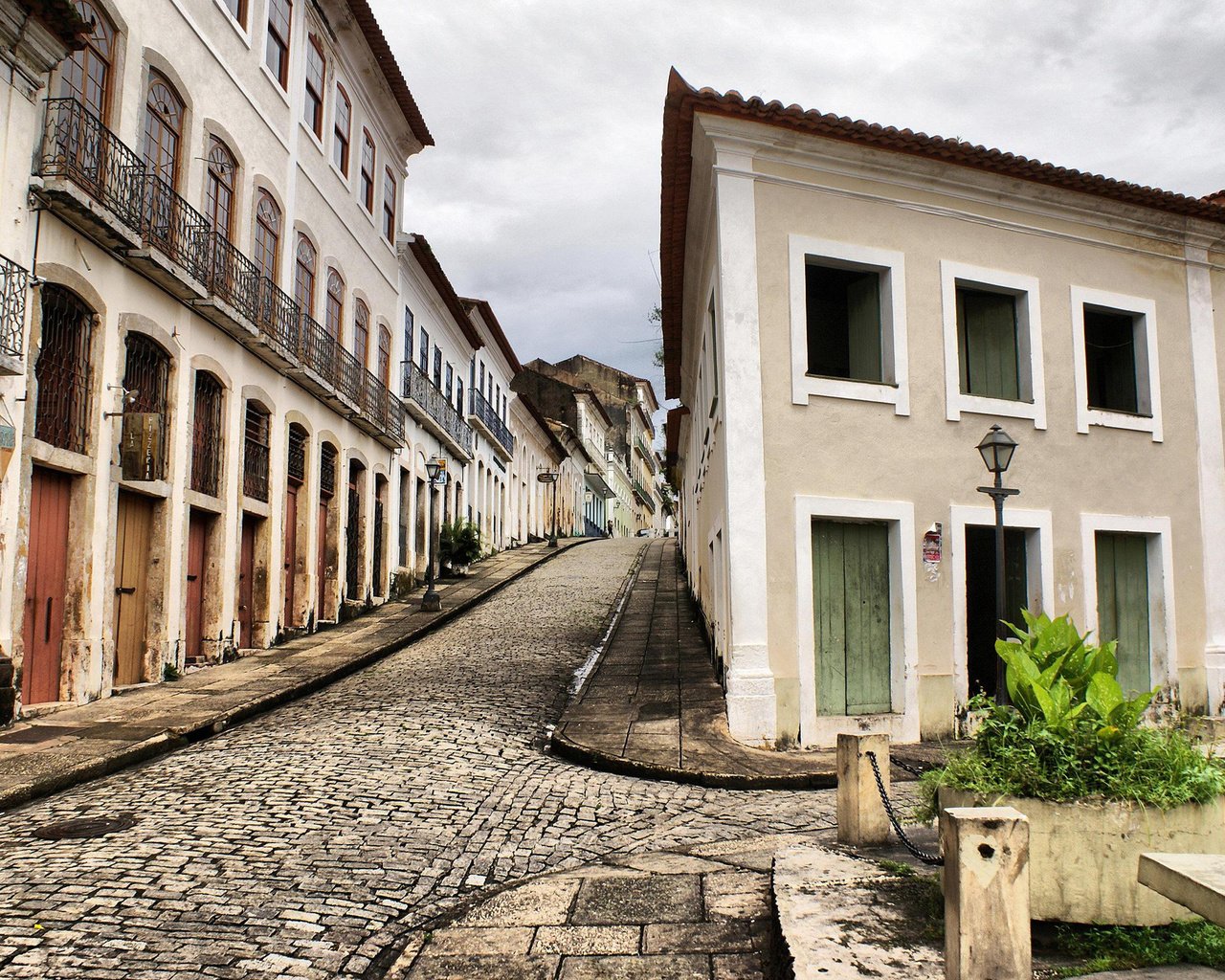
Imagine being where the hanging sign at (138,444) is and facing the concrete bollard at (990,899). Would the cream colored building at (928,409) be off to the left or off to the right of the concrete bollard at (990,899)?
left

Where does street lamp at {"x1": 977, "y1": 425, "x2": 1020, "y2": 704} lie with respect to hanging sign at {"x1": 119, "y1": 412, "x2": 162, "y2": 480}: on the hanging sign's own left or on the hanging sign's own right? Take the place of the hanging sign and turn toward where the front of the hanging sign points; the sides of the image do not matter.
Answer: on the hanging sign's own left

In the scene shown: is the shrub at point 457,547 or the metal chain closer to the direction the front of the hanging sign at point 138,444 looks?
the metal chain

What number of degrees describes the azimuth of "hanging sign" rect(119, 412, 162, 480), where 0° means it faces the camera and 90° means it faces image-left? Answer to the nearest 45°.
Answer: approximately 0°

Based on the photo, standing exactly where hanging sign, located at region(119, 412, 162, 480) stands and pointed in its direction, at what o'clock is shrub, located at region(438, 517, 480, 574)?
The shrub is roughly at 7 o'clock from the hanging sign.

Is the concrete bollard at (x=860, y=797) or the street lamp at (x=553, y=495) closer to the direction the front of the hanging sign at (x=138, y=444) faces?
the concrete bollard

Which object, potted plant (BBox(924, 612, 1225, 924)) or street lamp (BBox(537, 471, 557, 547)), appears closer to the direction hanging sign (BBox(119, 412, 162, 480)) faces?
the potted plant
